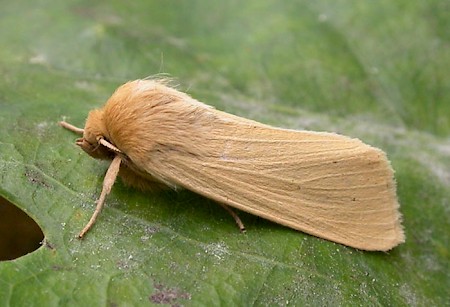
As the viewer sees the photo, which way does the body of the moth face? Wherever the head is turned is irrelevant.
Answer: to the viewer's left
